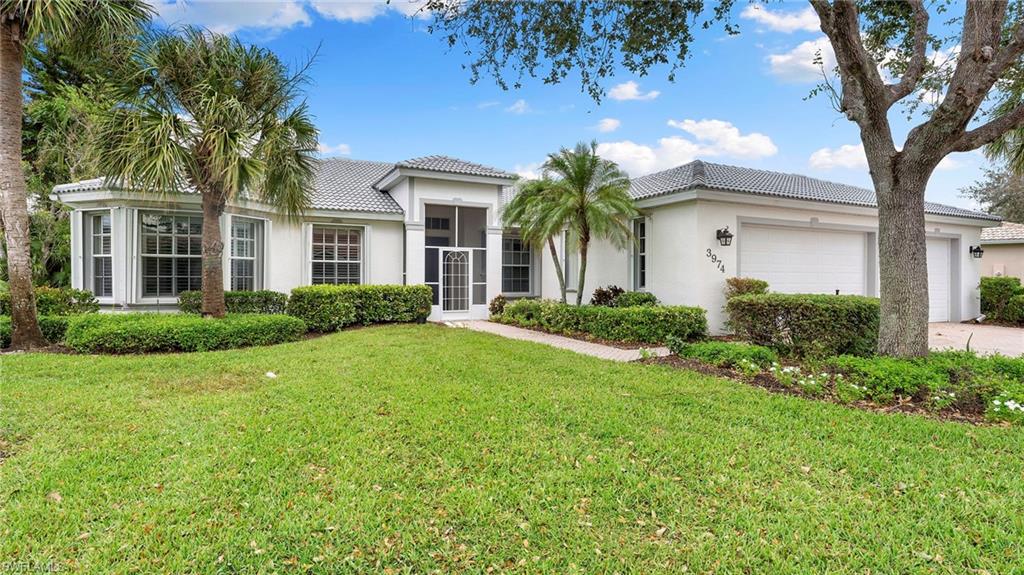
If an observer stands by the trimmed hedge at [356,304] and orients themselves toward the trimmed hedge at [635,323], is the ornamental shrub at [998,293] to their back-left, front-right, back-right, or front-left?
front-left

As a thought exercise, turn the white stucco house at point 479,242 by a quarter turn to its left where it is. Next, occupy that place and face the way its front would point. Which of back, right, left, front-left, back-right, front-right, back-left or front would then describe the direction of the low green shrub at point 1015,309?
front

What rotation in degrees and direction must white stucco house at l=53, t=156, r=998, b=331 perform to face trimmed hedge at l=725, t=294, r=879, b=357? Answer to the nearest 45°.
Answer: approximately 45° to its left

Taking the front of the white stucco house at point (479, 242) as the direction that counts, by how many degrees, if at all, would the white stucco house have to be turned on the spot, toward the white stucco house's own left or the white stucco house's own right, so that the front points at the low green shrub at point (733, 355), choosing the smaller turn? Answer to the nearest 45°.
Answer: approximately 45° to the white stucco house's own left

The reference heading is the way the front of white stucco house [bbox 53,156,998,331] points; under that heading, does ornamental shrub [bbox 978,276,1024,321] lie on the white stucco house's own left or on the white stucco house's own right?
on the white stucco house's own left

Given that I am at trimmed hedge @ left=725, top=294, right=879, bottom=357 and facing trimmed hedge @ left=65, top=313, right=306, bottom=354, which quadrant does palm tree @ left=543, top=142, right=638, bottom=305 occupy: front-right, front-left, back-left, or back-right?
front-right

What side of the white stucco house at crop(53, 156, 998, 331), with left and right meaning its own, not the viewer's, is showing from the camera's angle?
front

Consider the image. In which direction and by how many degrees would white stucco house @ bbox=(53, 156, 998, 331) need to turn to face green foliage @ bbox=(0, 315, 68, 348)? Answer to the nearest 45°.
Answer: approximately 45° to its right

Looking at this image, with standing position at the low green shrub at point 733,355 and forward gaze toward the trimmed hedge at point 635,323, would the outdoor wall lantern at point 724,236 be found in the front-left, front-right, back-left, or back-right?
front-right
